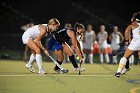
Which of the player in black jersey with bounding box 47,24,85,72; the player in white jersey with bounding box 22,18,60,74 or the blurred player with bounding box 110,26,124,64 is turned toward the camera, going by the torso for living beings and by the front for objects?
the blurred player

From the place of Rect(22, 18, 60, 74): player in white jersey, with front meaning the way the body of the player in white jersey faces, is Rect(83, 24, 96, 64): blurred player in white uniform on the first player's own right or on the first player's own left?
on the first player's own left

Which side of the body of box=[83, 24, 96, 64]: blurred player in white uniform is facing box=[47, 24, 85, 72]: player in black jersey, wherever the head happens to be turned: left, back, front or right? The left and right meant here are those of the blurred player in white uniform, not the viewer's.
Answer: front

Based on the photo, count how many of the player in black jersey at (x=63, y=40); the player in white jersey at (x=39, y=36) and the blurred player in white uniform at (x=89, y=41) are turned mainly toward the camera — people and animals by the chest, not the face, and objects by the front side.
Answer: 1

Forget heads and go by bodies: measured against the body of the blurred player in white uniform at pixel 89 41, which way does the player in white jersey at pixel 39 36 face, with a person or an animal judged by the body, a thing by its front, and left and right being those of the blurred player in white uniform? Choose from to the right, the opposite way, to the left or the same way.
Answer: to the left

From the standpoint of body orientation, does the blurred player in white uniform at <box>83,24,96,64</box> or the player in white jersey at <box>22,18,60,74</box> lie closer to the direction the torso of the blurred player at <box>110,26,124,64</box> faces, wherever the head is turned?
the player in white jersey

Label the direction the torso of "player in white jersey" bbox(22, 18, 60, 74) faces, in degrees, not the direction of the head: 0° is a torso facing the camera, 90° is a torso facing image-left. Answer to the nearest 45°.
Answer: approximately 270°

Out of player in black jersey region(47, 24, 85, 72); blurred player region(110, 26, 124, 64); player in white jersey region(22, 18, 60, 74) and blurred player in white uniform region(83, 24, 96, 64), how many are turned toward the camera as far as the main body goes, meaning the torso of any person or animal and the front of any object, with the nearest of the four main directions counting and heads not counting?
2

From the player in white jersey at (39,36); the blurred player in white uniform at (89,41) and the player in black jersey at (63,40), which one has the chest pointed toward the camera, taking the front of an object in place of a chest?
the blurred player in white uniform

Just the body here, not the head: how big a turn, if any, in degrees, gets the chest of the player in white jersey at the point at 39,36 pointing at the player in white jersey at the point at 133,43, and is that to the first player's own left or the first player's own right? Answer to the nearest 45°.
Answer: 0° — they already face them
